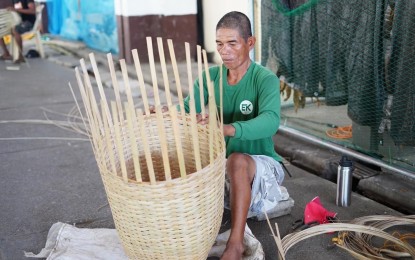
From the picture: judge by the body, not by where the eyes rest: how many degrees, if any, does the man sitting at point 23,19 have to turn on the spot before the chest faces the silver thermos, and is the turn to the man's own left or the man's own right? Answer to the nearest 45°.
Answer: approximately 45° to the man's own left

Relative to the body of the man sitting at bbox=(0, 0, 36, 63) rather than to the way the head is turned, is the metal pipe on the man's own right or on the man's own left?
on the man's own left

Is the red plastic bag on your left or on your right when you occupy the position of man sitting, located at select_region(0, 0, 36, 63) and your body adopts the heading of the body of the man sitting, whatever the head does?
on your left

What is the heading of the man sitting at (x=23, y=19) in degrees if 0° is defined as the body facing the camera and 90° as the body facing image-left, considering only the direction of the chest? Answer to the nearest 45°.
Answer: approximately 45°

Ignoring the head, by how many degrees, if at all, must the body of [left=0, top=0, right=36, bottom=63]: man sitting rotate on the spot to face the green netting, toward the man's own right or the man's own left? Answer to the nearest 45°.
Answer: approximately 45° to the man's own left
